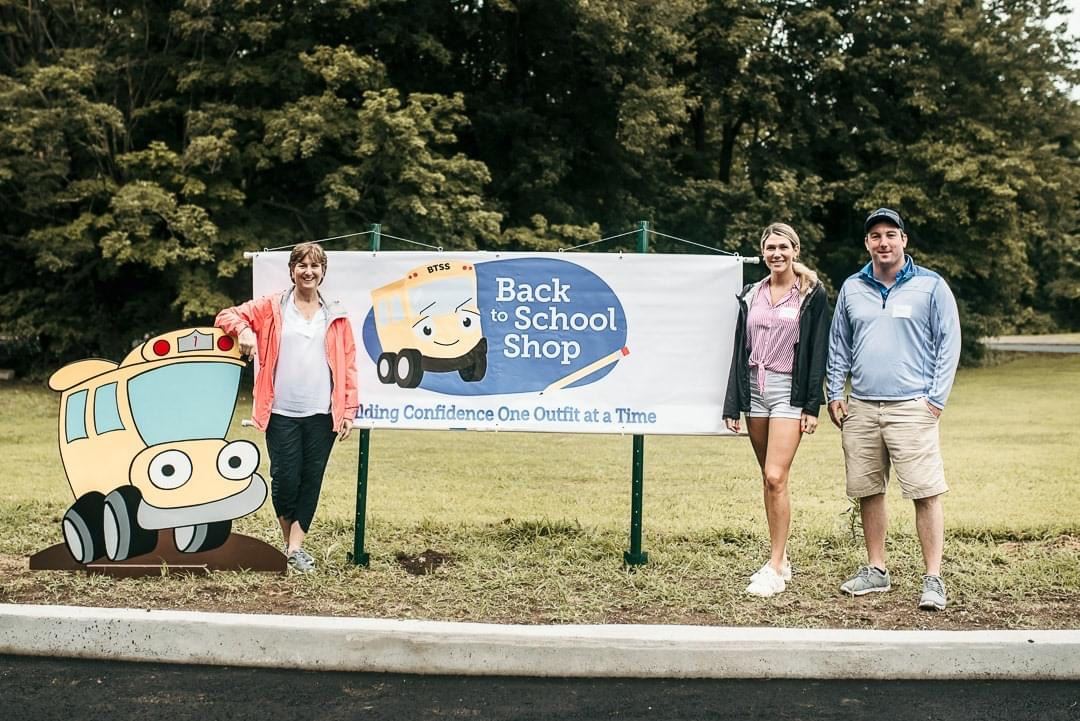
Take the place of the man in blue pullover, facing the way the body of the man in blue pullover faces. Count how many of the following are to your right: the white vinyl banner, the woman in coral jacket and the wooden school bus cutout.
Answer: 3

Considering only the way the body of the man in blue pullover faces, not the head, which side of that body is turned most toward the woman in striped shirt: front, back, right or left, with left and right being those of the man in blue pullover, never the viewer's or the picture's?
right

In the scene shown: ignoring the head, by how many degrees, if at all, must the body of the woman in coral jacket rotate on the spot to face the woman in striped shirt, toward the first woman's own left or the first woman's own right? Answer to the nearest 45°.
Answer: approximately 90° to the first woman's own left

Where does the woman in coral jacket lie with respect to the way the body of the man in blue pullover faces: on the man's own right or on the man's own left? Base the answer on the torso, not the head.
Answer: on the man's own right

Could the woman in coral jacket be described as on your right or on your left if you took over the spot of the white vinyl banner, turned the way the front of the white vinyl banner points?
on your right

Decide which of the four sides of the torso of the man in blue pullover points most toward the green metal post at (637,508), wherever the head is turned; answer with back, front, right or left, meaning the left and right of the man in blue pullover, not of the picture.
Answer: right
